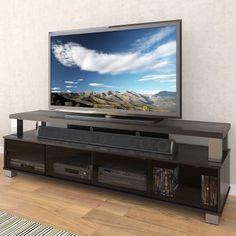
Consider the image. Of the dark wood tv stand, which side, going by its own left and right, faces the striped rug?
front

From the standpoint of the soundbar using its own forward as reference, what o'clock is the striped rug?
The striped rug is roughly at 12 o'clock from the soundbar.

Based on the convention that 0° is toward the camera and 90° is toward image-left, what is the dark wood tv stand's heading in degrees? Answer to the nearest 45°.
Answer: approximately 45°

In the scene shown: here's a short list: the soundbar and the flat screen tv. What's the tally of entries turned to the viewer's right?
0
